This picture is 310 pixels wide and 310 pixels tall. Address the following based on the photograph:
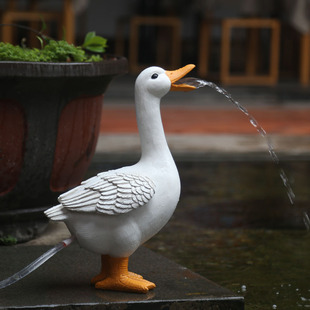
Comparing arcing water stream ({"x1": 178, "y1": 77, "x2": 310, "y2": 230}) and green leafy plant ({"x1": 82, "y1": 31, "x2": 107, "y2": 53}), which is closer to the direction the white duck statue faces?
the arcing water stream

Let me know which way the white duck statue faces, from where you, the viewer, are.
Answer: facing to the right of the viewer

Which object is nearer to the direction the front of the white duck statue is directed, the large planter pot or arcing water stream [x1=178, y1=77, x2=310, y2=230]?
the arcing water stream

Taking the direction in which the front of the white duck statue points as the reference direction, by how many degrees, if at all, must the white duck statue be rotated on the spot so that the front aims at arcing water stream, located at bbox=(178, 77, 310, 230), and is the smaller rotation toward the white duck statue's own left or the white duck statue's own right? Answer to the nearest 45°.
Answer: approximately 45° to the white duck statue's own left

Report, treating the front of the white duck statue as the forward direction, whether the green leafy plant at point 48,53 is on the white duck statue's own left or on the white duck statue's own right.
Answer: on the white duck statue's own left

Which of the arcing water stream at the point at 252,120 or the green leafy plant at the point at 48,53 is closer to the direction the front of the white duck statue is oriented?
the arcing water stream

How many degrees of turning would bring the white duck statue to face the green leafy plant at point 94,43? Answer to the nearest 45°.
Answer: approximately 90° to its left
